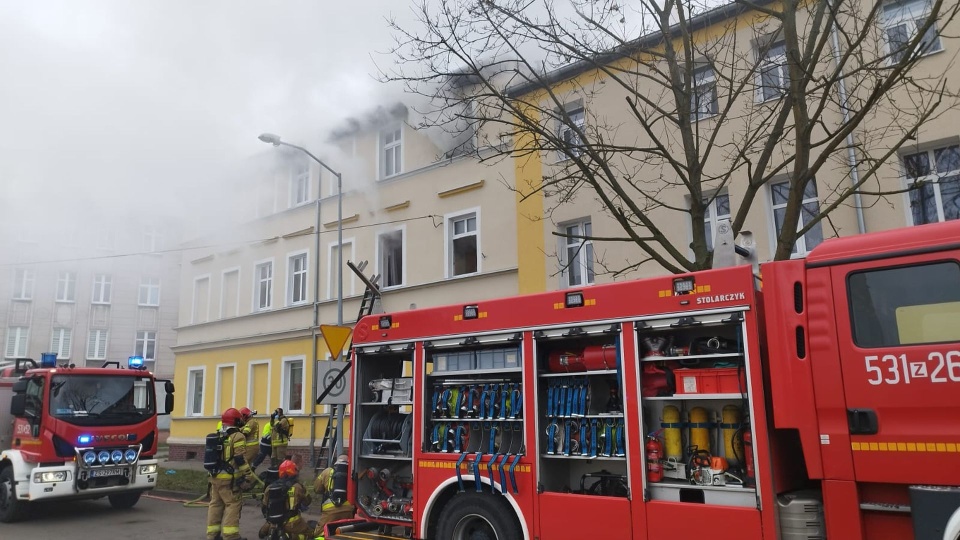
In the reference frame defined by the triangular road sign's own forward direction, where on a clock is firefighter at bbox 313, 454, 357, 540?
The firefighter is roughly at 12 o'clock from the triangular road sign.

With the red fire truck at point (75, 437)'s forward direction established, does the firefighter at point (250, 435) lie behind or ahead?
ahead

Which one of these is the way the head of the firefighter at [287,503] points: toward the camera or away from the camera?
away from the camera

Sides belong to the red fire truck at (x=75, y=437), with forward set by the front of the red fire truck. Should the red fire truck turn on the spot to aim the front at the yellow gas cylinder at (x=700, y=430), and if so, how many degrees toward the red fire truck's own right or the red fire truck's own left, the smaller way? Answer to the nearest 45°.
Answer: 0° — it already faces it

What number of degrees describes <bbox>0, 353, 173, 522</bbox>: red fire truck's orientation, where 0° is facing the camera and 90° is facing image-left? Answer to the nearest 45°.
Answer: approximately 315°
